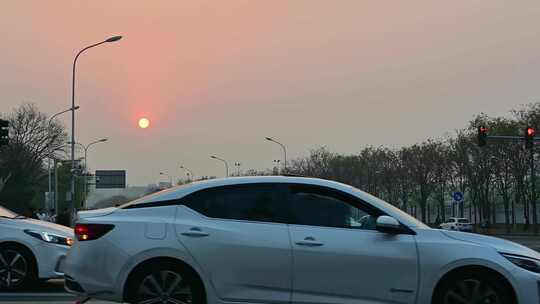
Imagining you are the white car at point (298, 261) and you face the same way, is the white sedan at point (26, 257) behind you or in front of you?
behind

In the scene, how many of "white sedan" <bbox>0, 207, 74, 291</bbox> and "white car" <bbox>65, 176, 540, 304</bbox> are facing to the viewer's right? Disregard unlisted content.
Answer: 2

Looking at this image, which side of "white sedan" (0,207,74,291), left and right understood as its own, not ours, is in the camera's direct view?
right

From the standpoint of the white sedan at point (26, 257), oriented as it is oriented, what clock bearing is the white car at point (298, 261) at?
The white car is roughly at 2 o'clock from the white sedan.

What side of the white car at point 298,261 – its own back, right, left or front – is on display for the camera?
right
